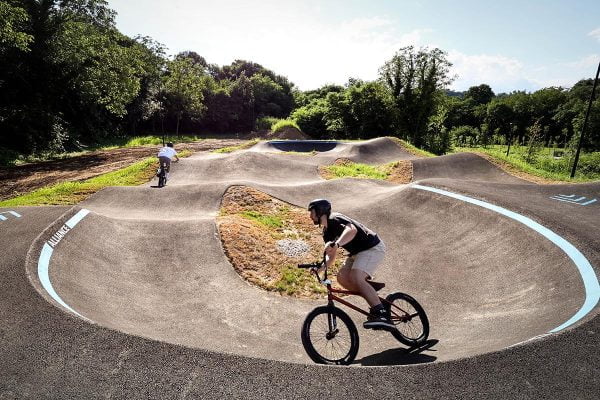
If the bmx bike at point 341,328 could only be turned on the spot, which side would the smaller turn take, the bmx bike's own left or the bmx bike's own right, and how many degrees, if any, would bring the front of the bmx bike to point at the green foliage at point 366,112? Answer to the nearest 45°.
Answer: approximately 135° to the bmx bike's own right

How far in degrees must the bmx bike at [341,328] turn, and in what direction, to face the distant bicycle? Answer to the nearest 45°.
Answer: approximately 90° to its right

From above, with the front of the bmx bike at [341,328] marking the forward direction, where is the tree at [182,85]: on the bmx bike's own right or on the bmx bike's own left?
on the bmx bike's own right

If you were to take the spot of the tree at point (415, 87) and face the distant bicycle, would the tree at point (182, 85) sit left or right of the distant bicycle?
right

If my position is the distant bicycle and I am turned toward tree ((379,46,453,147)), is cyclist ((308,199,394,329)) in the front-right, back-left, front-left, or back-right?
back-right

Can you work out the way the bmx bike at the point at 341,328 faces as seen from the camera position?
facing the viewer and to the left of the viewer

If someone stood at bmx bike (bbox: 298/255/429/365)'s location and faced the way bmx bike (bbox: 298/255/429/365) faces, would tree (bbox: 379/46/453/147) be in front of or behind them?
behind

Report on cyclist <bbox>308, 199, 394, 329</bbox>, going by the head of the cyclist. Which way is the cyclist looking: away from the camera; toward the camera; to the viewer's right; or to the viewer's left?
to the viewer's left

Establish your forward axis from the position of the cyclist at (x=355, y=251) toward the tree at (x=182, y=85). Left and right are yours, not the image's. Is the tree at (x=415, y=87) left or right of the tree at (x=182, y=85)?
right
